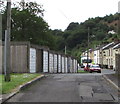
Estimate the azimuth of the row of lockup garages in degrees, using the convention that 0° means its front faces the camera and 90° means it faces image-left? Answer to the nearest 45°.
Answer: approximately 315°
